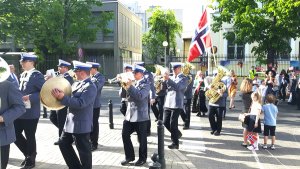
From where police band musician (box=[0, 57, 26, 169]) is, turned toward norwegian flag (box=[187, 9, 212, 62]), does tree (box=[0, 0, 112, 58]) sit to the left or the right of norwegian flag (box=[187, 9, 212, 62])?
left

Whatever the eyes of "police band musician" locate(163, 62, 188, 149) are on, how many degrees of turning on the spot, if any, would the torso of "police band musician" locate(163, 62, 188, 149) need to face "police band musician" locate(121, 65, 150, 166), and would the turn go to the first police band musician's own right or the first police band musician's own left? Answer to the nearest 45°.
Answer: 0° — they already face them

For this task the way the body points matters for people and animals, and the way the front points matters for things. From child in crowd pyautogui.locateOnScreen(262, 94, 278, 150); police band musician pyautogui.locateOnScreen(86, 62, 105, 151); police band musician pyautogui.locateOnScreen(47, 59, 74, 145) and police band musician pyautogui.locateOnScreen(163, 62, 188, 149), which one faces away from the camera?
the child in crowd

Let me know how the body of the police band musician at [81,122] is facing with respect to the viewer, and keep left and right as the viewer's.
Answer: facing to the left of the viewer

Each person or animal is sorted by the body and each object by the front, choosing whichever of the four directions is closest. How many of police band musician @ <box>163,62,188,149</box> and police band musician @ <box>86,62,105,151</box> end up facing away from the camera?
0

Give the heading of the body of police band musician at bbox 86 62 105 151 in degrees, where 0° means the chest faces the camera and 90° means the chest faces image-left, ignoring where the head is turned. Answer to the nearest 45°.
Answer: approximately 90°

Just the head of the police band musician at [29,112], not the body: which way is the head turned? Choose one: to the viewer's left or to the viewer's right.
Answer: to the viewer's left

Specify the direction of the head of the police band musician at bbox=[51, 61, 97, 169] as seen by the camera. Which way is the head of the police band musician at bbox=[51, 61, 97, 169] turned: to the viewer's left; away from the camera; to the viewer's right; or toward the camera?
to the viewer's left

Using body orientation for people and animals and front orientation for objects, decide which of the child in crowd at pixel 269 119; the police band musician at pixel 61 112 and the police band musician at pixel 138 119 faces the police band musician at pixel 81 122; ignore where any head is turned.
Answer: the police band musician at pixel 138 119

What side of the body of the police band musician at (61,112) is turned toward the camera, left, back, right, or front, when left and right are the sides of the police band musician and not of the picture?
left

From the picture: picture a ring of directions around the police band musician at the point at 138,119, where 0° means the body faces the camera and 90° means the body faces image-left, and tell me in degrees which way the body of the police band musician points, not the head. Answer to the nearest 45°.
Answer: approximately 45°
